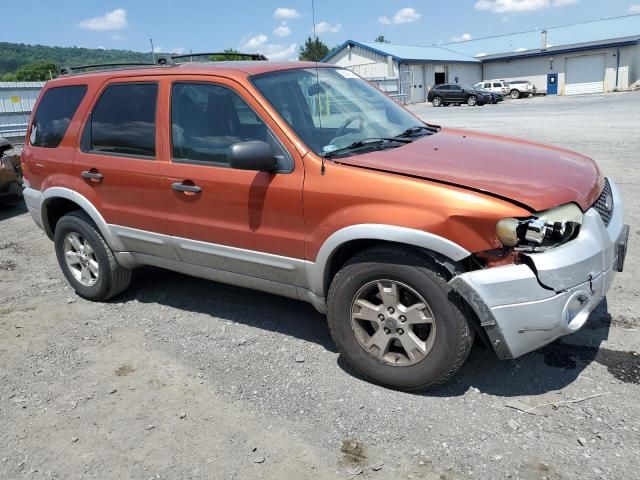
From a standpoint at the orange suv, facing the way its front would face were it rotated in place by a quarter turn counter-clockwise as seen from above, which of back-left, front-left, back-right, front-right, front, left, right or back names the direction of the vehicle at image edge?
left

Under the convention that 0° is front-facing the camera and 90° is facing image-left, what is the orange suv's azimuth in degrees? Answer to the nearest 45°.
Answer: approximately 315°

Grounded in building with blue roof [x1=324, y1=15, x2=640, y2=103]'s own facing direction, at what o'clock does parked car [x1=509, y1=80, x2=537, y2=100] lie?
The parked car is roughly at 12 o'clock from the building with blue roof.

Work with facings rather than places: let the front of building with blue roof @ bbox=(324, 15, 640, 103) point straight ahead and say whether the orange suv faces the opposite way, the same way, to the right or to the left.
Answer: to the left

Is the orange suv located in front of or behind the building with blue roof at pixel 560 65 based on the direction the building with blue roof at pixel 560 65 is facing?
in front

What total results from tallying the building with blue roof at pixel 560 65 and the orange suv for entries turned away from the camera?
0

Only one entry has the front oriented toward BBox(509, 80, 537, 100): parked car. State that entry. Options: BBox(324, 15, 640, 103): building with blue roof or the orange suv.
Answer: the building with blue roof

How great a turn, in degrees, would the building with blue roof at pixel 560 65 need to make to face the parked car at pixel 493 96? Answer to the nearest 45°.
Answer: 0° — it already faces it

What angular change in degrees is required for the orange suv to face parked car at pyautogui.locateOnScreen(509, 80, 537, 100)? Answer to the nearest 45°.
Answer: approximately 135° to its left

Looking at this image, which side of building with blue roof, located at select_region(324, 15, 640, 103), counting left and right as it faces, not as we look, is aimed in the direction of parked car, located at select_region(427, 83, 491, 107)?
front

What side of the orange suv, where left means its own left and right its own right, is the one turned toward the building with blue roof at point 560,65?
left

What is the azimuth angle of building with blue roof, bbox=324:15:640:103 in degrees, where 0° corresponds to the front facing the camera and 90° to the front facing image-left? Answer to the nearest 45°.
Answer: approximately 45°

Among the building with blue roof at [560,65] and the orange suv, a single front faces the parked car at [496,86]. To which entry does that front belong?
the building with blue roof
